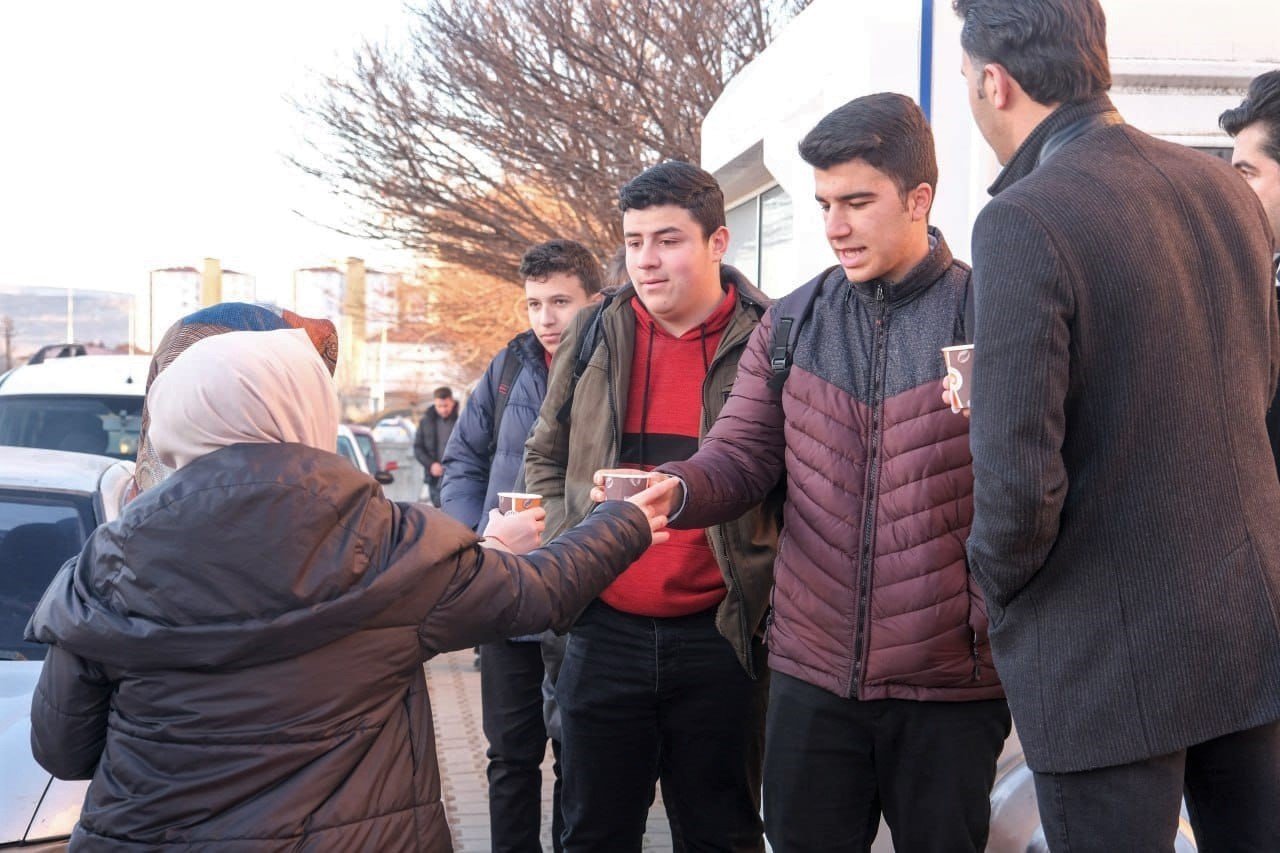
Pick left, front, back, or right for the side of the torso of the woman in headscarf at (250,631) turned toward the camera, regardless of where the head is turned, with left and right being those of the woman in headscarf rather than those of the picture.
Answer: back

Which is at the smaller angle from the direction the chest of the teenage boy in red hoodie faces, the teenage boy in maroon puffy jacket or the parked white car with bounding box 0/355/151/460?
the teenage boy in maroon puffy jacket

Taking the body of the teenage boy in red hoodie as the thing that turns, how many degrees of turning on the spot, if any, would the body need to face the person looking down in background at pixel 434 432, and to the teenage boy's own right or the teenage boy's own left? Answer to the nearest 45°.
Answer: approximately 180°

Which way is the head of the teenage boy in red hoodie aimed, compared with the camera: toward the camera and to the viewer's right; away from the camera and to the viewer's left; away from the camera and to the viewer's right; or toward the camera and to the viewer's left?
toward the camera and to the viewer's left

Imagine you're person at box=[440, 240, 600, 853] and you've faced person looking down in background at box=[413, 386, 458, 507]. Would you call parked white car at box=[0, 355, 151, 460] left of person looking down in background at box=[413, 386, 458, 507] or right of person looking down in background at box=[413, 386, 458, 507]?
left

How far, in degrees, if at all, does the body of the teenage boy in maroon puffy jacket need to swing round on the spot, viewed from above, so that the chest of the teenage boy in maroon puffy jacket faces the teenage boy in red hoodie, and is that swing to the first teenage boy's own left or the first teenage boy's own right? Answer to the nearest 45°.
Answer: approximately 90° to the first teenage boy's own right

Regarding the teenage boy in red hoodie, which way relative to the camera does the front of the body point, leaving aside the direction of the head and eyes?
toward the camera

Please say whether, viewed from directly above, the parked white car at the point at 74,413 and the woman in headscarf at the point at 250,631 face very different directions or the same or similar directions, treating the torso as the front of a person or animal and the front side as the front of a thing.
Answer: very different directions

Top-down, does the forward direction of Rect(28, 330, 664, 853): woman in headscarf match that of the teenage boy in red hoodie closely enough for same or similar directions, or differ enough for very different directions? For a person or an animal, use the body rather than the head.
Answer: very different directions

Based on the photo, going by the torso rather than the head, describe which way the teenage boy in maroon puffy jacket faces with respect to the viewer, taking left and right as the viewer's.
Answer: facing the viewer and to the left of the viewer

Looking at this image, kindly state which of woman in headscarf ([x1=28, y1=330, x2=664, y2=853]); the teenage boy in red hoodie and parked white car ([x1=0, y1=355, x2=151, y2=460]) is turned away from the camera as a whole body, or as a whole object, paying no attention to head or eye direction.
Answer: the woman in headscarf

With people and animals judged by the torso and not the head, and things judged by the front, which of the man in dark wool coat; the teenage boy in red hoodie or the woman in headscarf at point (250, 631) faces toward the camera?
the teenage boy in red hoodie

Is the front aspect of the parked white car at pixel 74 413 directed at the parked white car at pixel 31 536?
yes

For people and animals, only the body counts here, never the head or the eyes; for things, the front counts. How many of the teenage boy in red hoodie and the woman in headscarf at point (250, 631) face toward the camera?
1

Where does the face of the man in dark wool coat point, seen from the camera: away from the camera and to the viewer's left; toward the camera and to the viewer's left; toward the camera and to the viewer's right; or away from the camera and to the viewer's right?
away from the camera and to the viewer's left

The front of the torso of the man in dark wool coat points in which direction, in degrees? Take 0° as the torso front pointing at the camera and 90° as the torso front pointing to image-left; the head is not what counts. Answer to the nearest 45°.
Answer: approximately 135°

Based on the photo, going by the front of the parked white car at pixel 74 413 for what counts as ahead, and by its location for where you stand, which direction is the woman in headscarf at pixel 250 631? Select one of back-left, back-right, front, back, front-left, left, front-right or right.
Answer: front

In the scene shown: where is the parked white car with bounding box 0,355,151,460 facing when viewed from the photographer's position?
facing the viewer
